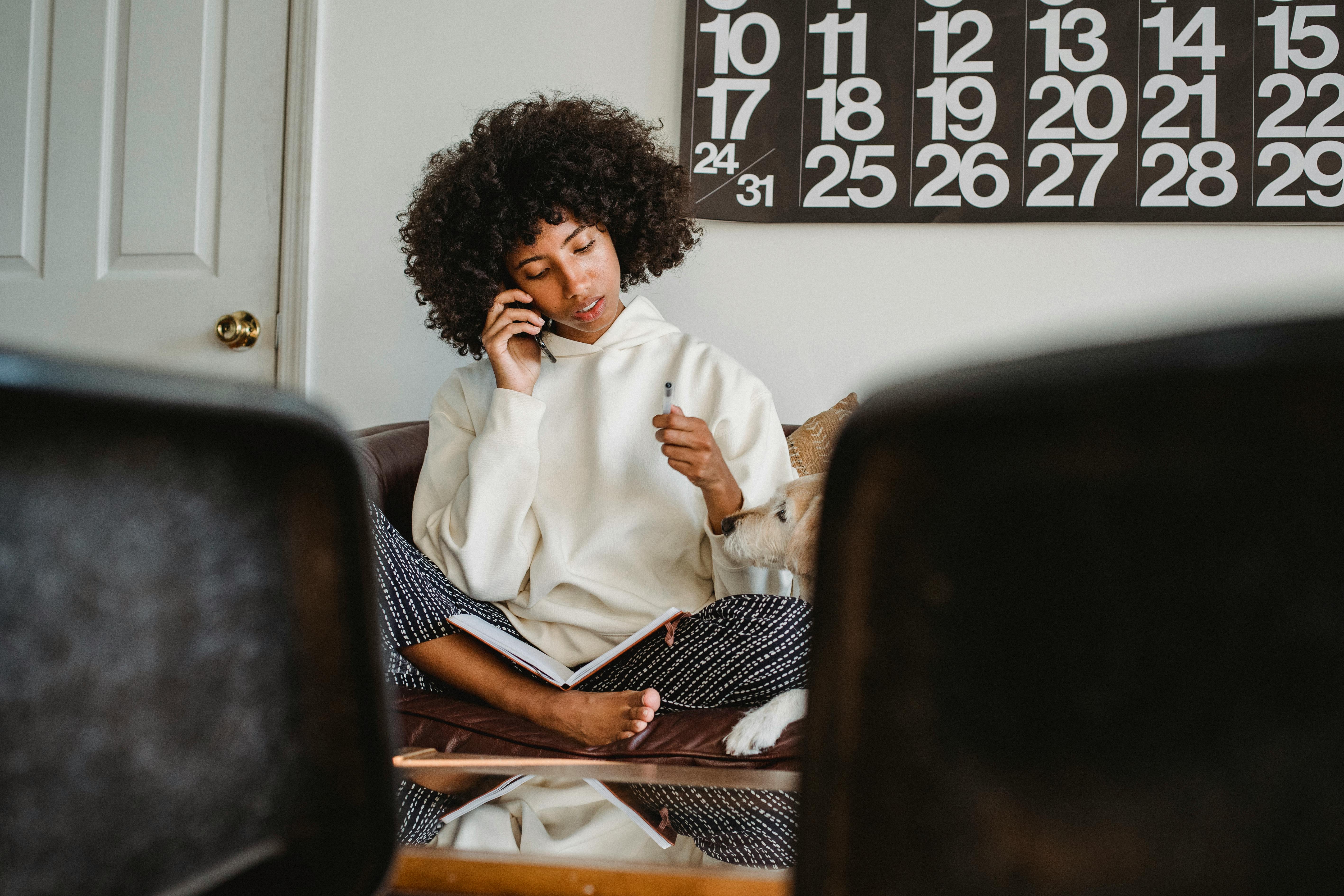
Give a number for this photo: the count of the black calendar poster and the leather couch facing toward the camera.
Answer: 2

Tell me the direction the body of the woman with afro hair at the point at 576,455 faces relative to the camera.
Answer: toward the camera

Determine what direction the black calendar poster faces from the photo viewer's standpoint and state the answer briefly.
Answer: facing the viewer

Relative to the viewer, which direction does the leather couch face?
toward the camera

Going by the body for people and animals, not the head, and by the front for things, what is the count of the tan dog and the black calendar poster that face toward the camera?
1

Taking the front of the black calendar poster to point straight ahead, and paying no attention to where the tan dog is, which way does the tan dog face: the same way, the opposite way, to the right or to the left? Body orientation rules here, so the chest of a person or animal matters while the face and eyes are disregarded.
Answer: to the right

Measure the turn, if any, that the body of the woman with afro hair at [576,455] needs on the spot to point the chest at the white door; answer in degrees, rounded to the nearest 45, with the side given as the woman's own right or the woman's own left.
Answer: approximately 135° to the woman's own right

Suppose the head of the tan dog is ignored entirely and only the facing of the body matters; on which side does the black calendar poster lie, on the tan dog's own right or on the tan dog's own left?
on the tan dog's own right

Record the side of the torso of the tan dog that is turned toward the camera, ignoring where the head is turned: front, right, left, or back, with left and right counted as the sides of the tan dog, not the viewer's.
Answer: left

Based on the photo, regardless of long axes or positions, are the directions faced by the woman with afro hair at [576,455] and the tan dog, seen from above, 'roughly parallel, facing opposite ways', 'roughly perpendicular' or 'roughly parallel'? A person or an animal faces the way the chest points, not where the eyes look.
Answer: roughly perpendicular

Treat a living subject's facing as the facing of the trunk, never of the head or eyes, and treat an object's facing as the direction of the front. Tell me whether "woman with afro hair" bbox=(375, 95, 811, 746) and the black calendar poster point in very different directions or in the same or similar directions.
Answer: same or similar directions
